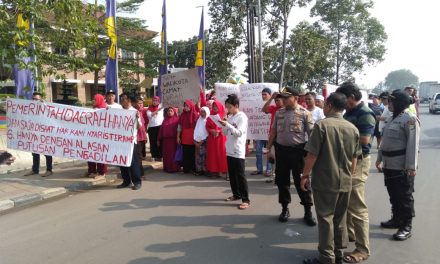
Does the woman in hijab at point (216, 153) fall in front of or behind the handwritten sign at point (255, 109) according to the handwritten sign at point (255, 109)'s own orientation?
in front

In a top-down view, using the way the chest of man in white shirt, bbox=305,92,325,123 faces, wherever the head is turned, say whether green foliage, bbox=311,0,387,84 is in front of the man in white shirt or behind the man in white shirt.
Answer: behind

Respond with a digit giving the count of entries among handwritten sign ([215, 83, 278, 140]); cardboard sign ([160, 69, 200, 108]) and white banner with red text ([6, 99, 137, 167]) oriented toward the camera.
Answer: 3

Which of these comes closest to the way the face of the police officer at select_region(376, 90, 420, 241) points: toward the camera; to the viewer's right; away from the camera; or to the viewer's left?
to the viewer's left

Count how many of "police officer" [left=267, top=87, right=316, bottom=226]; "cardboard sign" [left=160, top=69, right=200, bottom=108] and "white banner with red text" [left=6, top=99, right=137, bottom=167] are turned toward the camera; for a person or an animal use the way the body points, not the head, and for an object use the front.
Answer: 3

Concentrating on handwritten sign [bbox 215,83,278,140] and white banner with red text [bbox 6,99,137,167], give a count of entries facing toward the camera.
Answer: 2

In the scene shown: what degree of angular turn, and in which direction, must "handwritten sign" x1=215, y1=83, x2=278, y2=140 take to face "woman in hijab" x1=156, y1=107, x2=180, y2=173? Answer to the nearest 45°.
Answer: approximately 90° to its right

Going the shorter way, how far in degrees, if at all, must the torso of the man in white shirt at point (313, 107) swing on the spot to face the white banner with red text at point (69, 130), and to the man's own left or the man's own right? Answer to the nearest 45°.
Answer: approximately 45° to the man's own right

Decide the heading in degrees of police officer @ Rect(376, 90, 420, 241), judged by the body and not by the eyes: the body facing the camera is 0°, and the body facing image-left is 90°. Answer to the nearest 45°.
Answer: approximately 45°

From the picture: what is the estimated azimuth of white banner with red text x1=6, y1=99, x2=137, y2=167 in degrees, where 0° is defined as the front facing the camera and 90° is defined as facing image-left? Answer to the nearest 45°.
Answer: approximately 0°

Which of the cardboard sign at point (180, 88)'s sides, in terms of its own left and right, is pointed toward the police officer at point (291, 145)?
front

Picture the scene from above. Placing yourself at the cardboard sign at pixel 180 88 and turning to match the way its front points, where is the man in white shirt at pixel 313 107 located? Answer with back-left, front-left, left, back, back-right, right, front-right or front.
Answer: front-left
